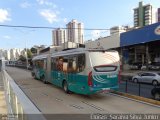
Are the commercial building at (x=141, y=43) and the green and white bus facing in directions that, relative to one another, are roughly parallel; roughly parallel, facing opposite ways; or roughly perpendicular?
roughly perpendicular

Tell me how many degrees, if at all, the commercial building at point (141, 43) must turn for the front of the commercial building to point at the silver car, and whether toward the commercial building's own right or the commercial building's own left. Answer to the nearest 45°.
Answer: approximately 45° to the commercial building's own left

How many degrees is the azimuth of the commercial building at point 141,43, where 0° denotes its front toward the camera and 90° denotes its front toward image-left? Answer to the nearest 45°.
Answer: approximately 45°

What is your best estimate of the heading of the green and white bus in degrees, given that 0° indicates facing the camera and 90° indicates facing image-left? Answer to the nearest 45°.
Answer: approximately 135°

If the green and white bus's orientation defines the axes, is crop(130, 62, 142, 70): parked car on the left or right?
on its right
